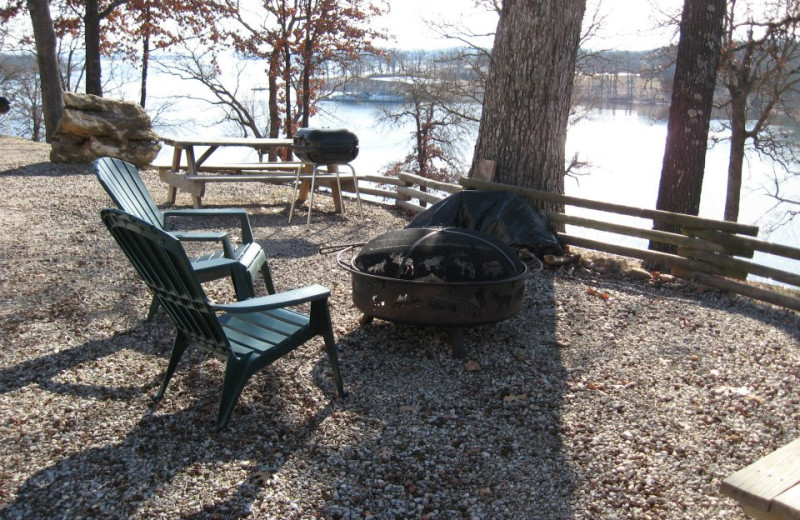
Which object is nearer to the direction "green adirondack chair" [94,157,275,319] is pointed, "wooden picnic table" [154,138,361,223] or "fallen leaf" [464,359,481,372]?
the fallen leaf

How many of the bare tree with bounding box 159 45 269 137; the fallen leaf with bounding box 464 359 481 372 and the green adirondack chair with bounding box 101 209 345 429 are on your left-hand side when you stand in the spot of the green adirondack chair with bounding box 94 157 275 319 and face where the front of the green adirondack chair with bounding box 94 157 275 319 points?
1

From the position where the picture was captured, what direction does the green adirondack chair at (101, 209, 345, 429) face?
facing away from the viewer and to the right of the viewer

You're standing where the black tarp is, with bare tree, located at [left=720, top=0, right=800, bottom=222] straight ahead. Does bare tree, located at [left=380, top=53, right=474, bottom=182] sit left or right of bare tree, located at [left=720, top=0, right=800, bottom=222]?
left

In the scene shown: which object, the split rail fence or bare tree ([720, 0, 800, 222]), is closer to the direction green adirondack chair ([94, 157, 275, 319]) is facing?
the split rail fence

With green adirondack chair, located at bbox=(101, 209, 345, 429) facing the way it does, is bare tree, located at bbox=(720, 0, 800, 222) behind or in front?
in front

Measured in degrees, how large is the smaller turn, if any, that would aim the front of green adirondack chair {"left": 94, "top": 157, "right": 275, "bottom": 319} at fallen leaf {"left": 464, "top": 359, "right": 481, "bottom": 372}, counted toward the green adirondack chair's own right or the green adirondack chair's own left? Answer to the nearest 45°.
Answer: approximately 45° to the green adirondack chair's own right

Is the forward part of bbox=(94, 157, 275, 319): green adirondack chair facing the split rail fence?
yes

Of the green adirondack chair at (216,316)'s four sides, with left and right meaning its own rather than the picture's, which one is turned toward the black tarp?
front

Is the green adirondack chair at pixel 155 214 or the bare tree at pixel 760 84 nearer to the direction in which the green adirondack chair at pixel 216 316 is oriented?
the bare tree

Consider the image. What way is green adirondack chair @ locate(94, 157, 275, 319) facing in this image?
to the viewer's right

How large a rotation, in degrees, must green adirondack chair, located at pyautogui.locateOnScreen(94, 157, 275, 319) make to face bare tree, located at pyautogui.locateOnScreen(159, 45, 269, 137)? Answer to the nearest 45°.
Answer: approximately 90° to its left

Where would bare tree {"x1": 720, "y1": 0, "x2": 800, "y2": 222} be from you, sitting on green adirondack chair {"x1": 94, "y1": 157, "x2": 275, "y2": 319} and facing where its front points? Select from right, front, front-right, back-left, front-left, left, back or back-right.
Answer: front-left

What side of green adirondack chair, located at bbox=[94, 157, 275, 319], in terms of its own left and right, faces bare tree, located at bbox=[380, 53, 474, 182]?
left

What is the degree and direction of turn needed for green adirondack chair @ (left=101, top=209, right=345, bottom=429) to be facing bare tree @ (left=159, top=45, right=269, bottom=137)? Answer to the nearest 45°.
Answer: approximately 45° to its left

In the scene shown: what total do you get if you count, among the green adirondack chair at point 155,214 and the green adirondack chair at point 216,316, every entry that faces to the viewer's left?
0

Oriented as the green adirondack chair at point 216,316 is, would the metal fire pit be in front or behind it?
in front
